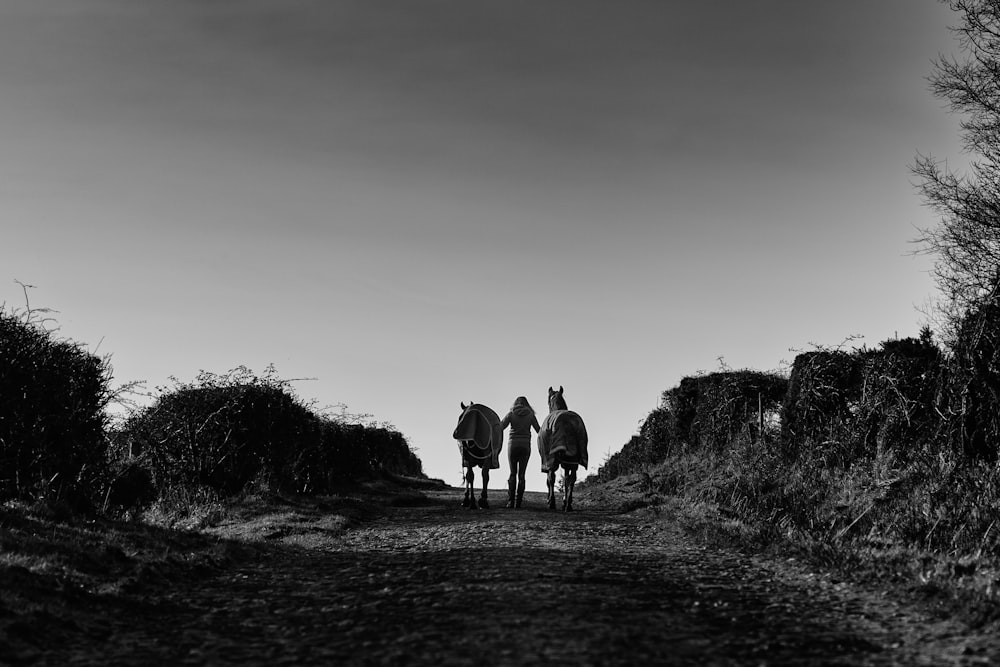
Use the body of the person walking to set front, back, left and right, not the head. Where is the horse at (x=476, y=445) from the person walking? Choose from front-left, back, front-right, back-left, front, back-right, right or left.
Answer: left

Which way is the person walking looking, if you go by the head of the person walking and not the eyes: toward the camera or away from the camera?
away from the camera

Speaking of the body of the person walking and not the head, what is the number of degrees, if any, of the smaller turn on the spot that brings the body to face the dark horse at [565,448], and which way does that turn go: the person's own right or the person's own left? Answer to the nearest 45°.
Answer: approximately 135° to the person's own right

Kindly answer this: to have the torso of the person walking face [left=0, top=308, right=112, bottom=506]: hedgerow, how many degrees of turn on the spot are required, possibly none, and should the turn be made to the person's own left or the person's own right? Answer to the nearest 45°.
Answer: approximately 135° to the person's own left

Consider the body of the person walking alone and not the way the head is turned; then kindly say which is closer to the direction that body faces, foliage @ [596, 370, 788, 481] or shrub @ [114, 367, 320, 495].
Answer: the foliage

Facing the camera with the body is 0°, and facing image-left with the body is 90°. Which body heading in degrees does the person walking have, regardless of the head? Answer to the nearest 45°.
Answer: approximately 180°

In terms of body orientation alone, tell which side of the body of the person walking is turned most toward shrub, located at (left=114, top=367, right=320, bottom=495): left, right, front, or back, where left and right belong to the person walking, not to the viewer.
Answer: left

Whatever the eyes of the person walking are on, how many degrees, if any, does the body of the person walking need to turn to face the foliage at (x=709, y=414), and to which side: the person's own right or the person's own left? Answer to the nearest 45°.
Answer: approximately 45° to the person's own right

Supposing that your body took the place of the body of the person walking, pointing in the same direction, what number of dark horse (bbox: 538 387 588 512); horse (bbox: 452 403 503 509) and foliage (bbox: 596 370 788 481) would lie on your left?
1
